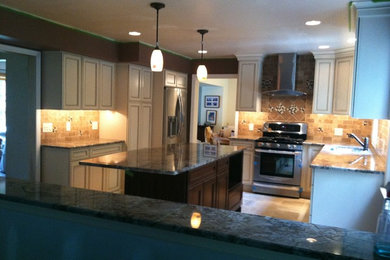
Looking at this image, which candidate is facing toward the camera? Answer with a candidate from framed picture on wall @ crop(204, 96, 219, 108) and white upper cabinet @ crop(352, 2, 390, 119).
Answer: the framed picture on wall

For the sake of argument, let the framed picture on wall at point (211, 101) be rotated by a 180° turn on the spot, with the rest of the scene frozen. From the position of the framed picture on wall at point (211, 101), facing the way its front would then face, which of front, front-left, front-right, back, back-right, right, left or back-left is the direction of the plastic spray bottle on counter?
back

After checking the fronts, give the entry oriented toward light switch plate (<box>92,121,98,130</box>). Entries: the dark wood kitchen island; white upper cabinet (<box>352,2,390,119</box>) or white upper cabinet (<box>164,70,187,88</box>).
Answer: white upper cabinet (<box>352,2,390,119</box>)

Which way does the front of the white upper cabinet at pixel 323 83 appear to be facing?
toward the camera

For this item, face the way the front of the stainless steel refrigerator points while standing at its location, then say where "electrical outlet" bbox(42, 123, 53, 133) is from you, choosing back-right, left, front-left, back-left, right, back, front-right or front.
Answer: right

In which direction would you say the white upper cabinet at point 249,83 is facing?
toward the camera

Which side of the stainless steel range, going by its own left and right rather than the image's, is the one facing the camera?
front

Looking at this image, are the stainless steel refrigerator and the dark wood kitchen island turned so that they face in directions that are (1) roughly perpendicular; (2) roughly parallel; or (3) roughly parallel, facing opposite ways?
roughly parallel

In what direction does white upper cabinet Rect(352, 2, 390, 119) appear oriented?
to the viewer's left

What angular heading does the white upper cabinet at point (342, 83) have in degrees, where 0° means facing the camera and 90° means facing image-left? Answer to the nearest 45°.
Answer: approximately 45°

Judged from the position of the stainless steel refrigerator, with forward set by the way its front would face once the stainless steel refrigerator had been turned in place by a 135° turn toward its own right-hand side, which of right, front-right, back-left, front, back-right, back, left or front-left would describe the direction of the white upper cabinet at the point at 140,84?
front-left

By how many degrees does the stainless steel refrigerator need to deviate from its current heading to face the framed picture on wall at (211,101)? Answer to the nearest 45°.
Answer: approximately 135° to its left

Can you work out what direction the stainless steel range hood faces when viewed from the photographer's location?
facing the viewer

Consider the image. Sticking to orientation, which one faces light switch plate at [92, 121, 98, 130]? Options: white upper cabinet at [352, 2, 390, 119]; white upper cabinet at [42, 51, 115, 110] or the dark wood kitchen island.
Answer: white upper cabinet at [352, 2, 390, 119]

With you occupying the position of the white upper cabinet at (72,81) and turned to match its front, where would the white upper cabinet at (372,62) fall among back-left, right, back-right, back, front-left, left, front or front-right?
front

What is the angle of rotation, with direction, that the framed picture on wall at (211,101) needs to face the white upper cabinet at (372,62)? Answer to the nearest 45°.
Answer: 0° — it already faces it

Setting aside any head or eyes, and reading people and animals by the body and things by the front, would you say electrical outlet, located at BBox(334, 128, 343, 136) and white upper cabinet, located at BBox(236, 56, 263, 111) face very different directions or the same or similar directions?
same or similar directions

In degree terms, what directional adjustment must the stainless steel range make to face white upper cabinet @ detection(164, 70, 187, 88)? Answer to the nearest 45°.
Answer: approximately 90° to its right
